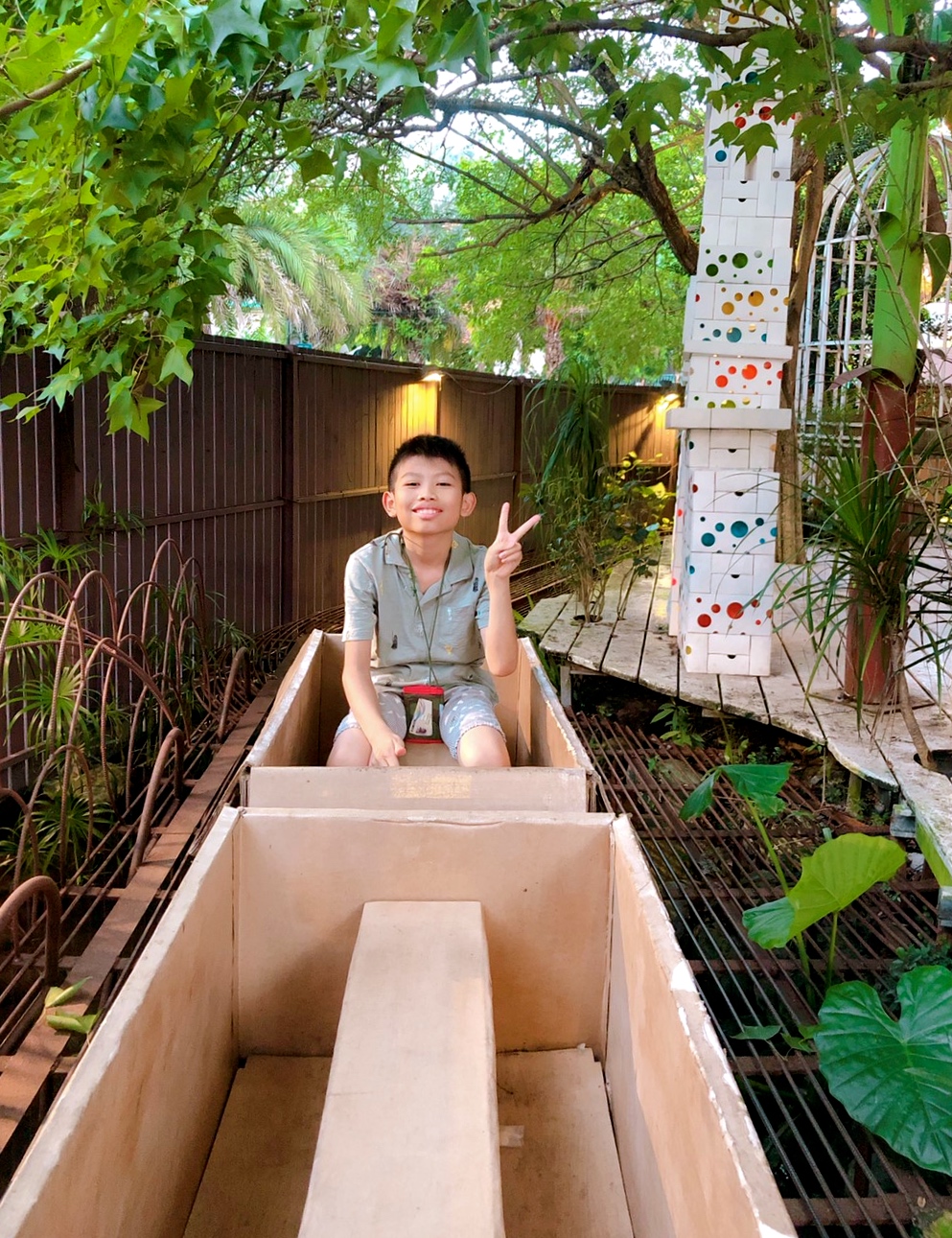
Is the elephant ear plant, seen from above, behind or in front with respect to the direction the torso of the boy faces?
in front

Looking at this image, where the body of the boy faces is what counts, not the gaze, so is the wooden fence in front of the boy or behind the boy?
behind

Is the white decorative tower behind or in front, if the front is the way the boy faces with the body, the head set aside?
behind

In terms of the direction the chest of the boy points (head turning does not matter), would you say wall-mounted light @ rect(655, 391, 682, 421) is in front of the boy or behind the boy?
behind

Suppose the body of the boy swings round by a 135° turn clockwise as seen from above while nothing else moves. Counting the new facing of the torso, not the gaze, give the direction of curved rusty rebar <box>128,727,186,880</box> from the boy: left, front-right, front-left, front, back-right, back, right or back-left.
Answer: left

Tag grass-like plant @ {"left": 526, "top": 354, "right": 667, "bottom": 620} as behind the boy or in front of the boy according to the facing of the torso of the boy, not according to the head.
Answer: behind

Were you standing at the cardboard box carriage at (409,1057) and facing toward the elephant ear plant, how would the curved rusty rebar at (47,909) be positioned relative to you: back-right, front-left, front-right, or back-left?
back-left

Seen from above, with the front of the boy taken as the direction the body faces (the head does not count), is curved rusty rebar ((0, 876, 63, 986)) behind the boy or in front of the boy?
in front

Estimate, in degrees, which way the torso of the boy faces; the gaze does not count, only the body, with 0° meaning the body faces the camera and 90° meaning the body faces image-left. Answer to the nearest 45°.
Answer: approximately 0°
